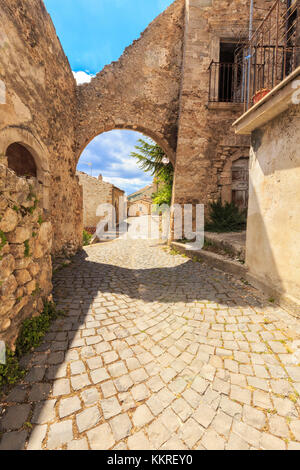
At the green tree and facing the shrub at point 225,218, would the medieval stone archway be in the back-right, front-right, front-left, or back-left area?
front-right

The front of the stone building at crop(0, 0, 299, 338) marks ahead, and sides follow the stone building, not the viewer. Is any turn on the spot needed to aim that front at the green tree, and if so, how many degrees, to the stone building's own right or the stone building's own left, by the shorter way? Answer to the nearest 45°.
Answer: approximately 180°

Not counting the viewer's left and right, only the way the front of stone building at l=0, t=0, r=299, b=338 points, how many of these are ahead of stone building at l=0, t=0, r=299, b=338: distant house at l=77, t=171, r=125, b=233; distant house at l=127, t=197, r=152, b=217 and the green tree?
0

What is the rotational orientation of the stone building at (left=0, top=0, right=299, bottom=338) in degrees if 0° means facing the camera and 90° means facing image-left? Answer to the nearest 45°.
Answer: approximately 0°

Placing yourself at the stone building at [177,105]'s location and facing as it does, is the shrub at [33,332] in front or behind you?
in front

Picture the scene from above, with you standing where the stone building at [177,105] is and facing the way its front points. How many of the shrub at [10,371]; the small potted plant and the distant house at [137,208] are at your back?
1

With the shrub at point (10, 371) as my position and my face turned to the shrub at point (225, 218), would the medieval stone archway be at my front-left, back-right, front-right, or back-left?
front-left
